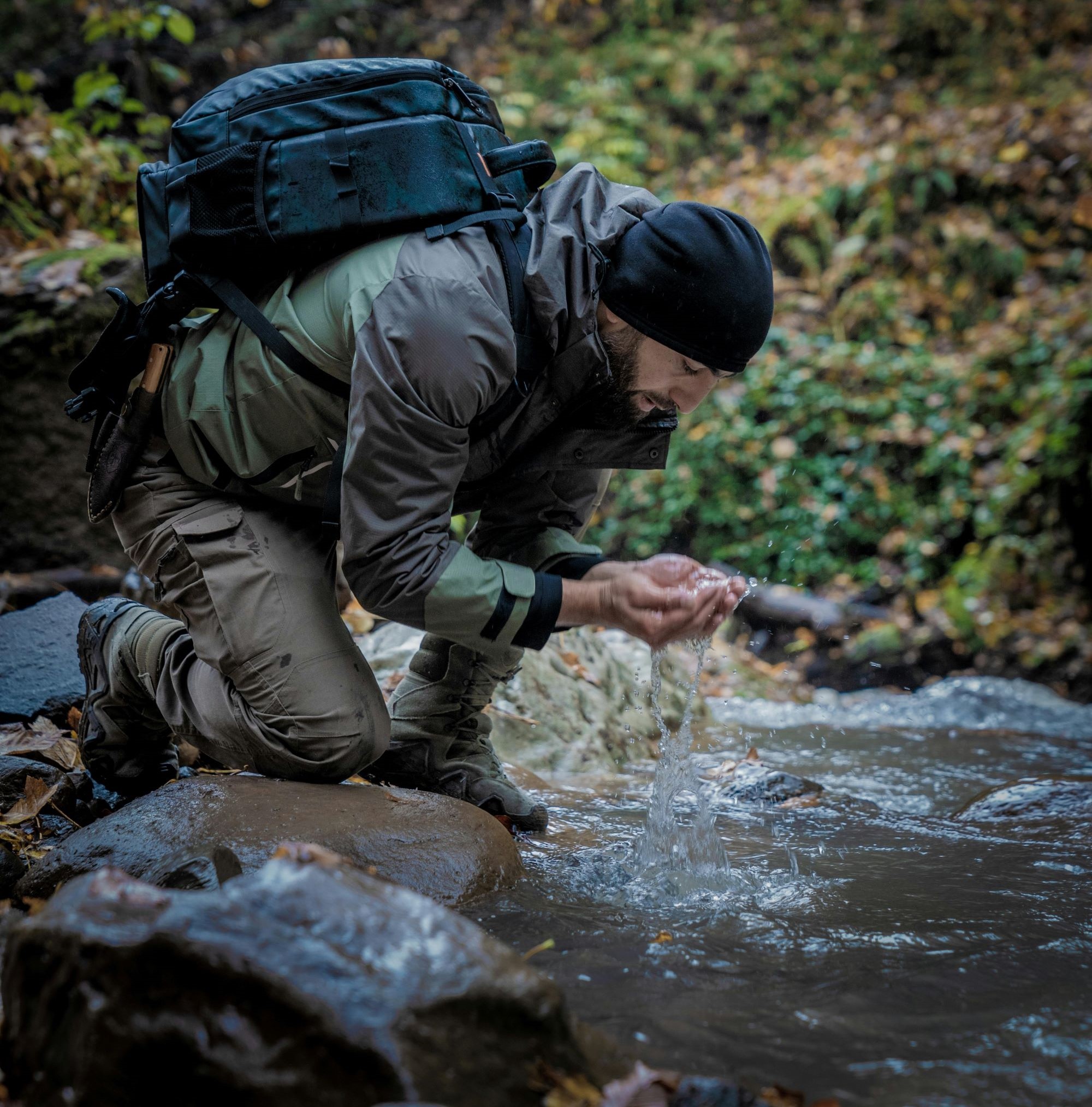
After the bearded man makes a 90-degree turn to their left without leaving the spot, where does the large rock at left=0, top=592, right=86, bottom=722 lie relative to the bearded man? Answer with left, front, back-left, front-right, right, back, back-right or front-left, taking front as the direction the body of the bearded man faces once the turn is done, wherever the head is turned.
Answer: front-left

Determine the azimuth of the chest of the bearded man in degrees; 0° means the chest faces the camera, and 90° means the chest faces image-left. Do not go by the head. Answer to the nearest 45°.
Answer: approximately 270°

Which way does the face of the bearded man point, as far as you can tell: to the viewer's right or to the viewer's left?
to the viewer's right

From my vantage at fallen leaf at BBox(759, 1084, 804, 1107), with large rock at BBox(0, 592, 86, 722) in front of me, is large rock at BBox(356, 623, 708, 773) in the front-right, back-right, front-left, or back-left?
front-right

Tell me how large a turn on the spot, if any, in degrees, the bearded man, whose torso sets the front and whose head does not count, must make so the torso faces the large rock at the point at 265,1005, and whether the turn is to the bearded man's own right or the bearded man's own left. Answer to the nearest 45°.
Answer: approximately 90° to the bearded man's own right

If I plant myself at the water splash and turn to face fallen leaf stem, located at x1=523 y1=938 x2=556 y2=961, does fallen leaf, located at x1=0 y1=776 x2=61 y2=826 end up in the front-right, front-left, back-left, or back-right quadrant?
front-right

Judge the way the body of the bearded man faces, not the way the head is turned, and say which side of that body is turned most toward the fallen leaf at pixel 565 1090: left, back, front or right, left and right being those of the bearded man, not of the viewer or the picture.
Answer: right

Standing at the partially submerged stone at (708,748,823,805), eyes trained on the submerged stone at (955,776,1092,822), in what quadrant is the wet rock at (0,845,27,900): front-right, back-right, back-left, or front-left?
back-right

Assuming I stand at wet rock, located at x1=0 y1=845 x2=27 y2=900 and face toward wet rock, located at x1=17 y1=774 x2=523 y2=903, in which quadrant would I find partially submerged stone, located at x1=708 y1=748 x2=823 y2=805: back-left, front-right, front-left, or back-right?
front-left
